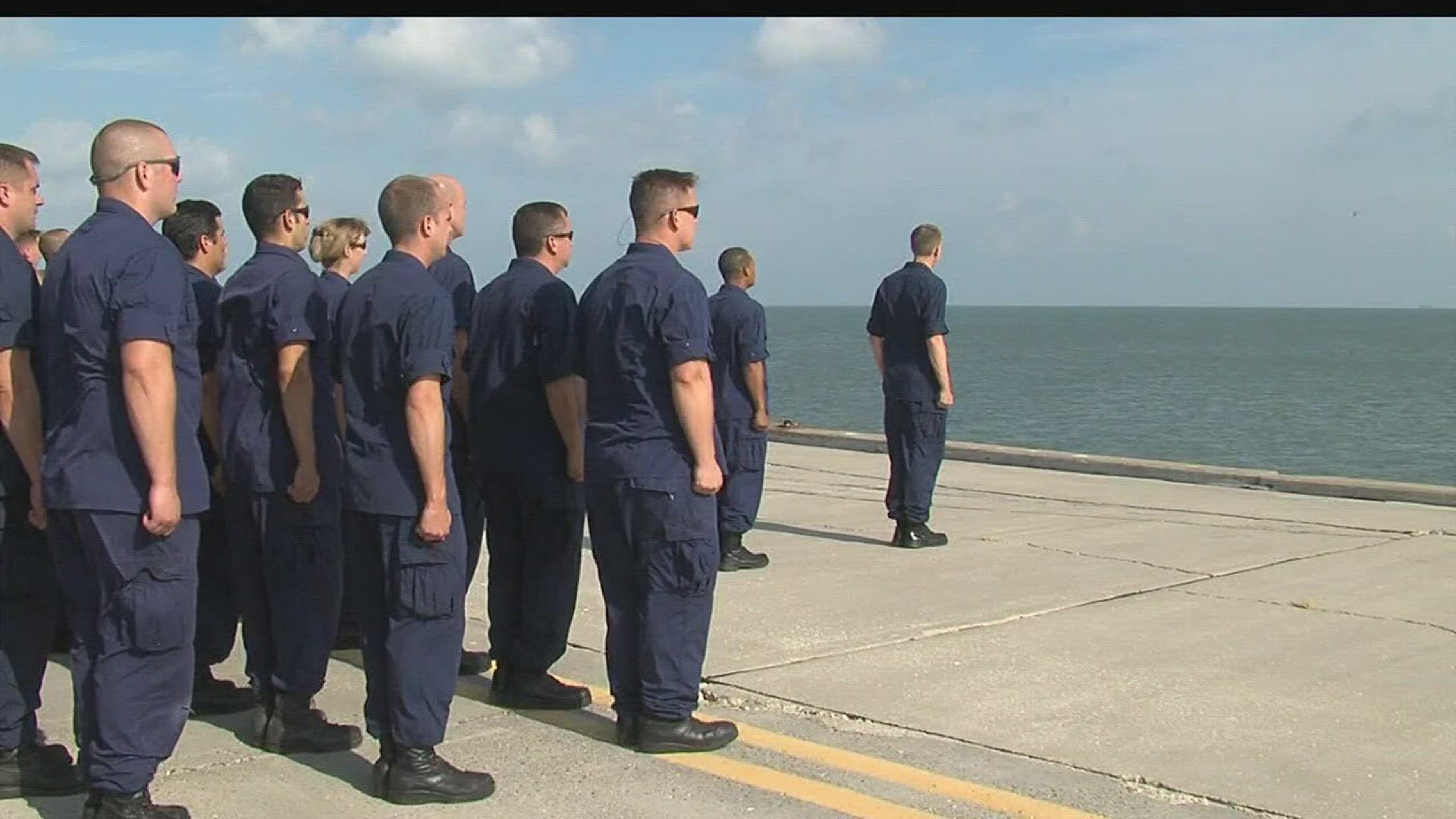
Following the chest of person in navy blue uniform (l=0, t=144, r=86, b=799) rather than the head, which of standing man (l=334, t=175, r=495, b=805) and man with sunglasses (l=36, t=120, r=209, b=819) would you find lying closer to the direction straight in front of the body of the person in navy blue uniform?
the standing man

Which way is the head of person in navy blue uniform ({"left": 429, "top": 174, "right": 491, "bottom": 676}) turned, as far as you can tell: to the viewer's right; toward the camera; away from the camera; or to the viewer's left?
to the viewer's right

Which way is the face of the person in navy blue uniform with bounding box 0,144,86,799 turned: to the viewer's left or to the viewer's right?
to the viewer's right

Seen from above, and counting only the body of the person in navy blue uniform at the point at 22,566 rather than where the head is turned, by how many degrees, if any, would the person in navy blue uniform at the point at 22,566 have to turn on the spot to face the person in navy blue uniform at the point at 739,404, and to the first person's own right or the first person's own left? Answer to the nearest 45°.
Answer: approximately 45° to the first person's own left

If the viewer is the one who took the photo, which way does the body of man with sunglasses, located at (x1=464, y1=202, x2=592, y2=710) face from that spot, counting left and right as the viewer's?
facing away from the viewer and to the right of the viewer

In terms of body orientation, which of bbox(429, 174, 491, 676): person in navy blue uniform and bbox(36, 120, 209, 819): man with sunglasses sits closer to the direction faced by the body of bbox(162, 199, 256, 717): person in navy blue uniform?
the person in navy blue uniform

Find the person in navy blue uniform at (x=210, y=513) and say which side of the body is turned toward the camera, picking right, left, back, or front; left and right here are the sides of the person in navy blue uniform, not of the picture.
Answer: right

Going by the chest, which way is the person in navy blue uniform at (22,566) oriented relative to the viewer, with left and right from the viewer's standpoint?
facing to the right of the viewer

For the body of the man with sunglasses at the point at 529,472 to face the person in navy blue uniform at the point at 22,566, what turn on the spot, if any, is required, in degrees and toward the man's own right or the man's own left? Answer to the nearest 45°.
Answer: approximately 180°

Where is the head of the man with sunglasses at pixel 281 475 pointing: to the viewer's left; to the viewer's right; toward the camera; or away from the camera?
to the viewer's right

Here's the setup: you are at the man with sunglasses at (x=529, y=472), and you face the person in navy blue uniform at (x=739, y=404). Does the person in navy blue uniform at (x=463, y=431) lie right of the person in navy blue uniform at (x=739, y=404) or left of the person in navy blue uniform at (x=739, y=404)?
left

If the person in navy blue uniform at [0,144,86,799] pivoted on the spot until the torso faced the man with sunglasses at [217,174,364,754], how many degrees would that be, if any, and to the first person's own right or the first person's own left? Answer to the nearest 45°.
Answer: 0° — they already face them

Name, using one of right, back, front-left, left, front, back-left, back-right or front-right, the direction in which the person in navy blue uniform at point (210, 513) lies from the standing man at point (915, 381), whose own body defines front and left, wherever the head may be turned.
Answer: back

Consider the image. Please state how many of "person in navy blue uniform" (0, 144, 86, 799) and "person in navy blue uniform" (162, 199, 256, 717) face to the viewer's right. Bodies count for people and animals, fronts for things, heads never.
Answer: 2
